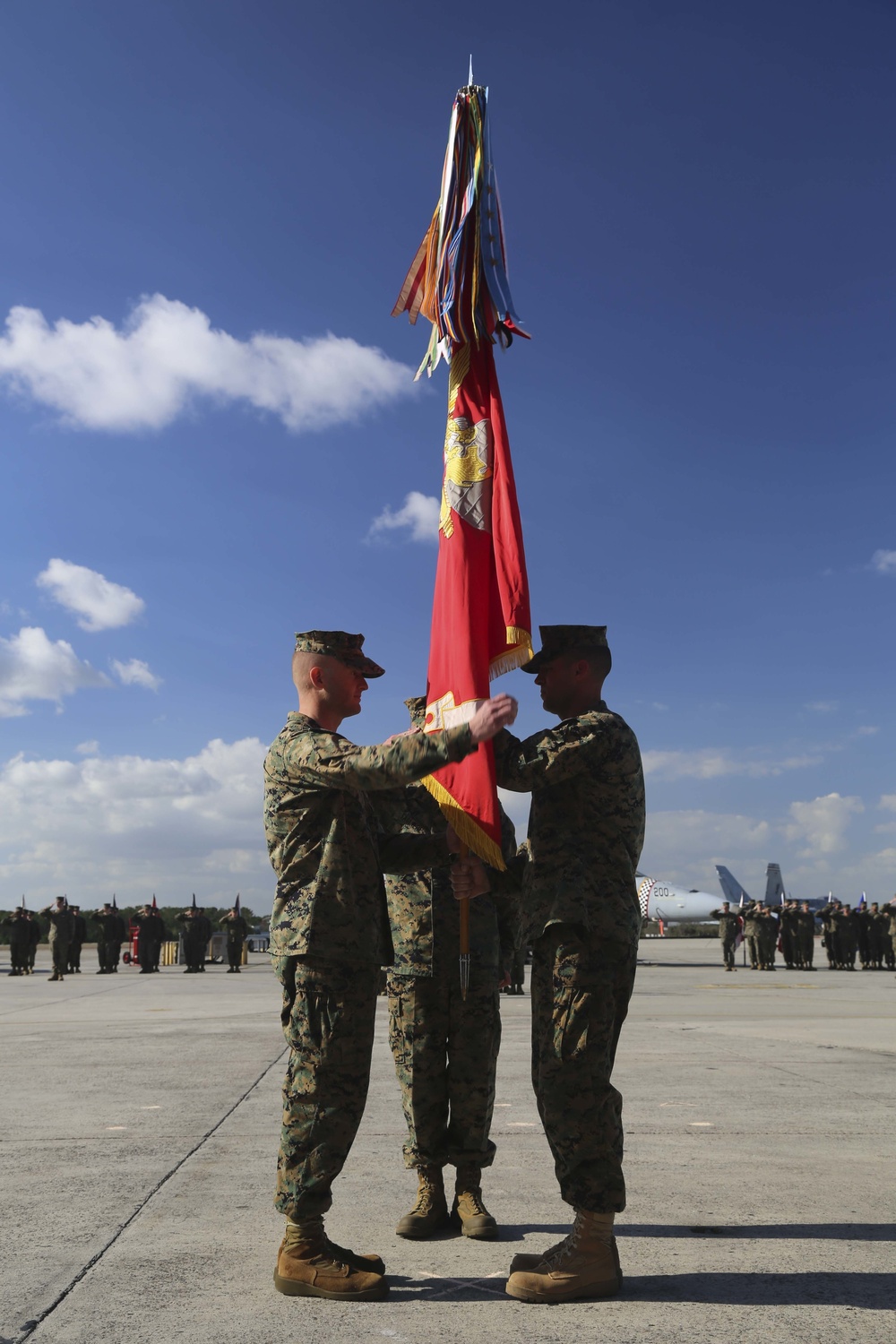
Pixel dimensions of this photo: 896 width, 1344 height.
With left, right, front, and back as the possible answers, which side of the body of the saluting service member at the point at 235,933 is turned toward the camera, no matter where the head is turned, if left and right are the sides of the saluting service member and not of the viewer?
front

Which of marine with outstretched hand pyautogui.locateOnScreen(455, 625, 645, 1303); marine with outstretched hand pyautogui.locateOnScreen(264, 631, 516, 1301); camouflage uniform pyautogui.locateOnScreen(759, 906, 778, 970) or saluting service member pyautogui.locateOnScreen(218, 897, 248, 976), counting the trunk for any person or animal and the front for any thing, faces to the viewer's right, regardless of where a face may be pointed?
marine with outstretched hand pyautogui.locateOnScreen(264, 631, 516, 1301)

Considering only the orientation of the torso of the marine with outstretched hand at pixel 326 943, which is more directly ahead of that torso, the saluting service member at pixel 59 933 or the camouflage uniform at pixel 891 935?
the camouflage uniform

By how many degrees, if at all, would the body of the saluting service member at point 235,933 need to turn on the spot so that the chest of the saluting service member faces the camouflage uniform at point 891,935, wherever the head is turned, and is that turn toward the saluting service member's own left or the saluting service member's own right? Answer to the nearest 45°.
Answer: approximately 90° to the saluting service member's own left

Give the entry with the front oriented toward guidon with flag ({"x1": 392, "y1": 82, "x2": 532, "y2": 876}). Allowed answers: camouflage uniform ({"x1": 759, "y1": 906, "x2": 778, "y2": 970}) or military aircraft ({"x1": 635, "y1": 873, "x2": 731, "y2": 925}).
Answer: the camouflage uniform

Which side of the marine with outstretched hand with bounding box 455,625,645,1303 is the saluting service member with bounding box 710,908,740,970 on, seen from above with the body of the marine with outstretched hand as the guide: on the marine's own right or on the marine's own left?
on the marine's own right

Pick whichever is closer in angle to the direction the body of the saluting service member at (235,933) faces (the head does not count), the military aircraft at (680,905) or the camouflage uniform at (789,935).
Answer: the camouflage uniform

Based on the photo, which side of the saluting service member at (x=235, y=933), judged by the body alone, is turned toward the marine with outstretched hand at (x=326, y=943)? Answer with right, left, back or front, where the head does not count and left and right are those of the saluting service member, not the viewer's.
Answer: front

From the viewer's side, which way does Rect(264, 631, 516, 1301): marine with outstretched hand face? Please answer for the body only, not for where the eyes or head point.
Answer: to the viewer's right

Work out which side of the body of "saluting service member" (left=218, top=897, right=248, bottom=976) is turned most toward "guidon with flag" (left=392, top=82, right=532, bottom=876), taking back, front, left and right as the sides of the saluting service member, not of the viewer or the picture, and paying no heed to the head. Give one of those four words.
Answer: front

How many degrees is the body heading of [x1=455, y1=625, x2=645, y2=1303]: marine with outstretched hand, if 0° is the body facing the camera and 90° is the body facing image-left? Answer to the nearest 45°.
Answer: approximately 90°

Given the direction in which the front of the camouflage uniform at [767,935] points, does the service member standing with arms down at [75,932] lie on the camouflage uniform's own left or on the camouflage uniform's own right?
on the camouflage uniform's own right

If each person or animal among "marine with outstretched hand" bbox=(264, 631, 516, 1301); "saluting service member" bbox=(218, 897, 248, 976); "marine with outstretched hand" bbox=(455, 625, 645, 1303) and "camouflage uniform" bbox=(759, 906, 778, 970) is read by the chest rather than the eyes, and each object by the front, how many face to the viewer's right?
1
